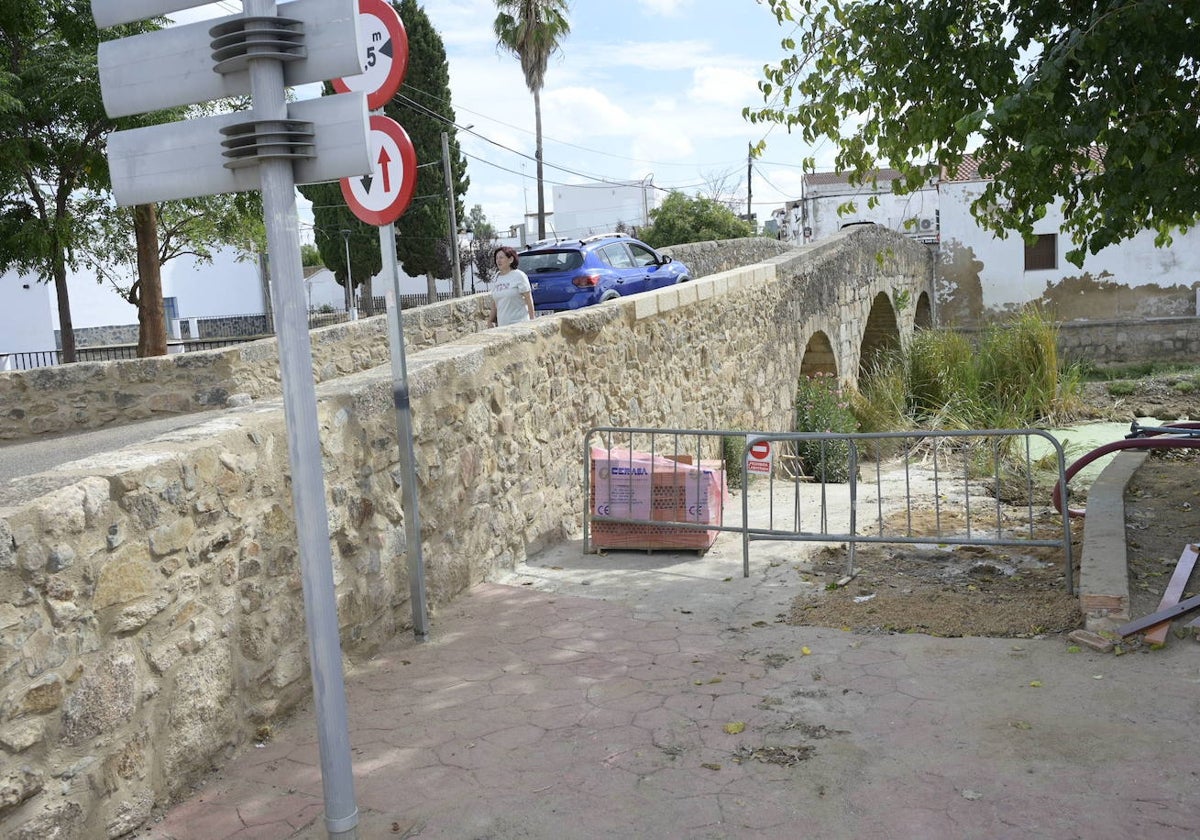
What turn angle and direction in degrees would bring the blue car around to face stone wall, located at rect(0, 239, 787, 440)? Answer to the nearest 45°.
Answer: approximately 180°

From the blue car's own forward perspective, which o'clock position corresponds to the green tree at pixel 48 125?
The green tree is roughly at 7 o'clock from the blue car.

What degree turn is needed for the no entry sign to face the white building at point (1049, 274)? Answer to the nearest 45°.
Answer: approximately 180°

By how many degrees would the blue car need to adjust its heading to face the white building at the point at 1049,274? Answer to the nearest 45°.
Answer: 0° — it already faces it

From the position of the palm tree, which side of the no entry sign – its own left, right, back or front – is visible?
back

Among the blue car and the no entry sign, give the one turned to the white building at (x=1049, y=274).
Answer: the blue car

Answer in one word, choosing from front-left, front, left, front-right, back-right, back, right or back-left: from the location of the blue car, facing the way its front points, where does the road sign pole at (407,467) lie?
back-right

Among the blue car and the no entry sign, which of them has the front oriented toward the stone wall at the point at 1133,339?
the blue car

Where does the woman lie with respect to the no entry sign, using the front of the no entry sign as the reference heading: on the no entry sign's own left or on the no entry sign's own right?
on the no entry sign's own right

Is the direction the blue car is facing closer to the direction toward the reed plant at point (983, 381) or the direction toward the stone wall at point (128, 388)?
the reed plant

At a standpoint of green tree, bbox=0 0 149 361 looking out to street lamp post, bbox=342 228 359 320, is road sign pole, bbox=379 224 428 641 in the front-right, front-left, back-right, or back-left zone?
back-right

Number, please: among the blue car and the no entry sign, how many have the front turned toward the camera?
1

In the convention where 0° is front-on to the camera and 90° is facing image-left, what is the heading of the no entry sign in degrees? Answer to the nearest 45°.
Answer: approximately 0°

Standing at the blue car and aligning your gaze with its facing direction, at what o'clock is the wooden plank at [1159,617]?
The wooden plank is roughly at 4 o'clock from the blue car.
